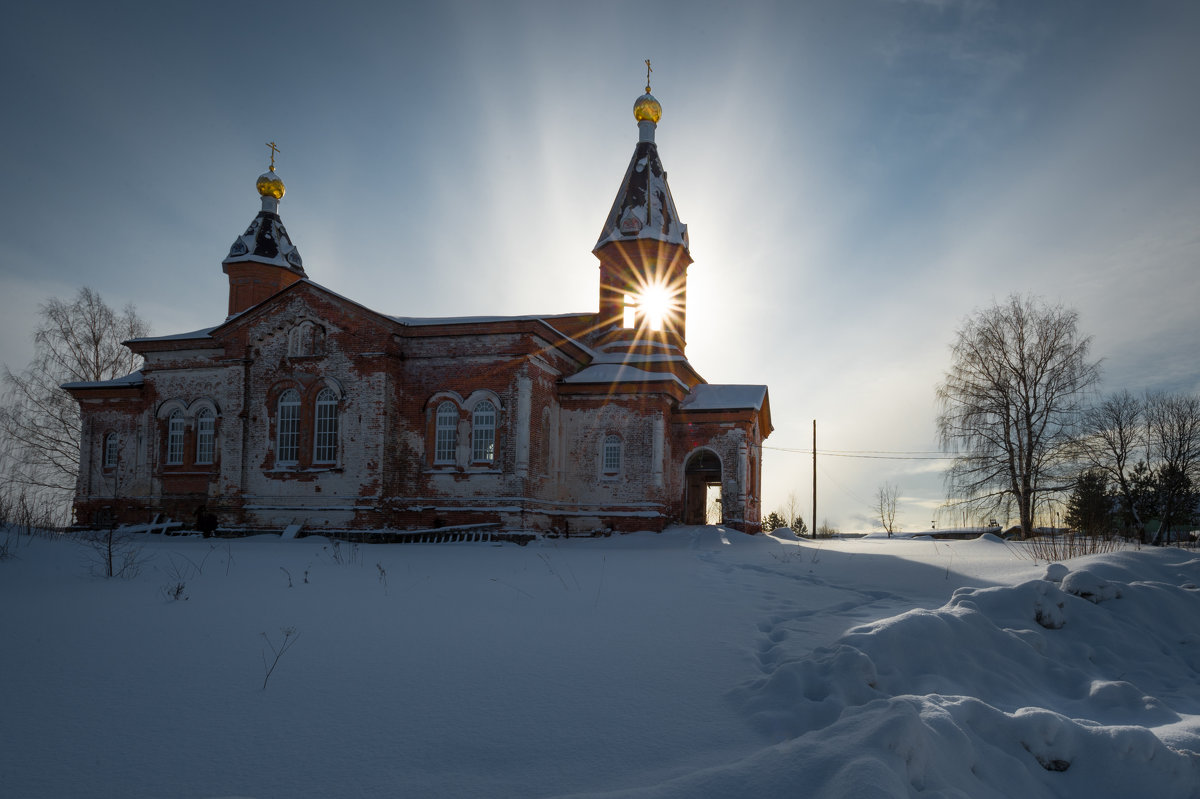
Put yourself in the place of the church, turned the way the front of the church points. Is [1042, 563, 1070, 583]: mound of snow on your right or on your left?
on your right

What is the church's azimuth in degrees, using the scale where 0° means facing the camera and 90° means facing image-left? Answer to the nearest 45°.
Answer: approximately 270°

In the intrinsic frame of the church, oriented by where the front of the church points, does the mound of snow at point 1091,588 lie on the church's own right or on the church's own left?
on the church's own right
